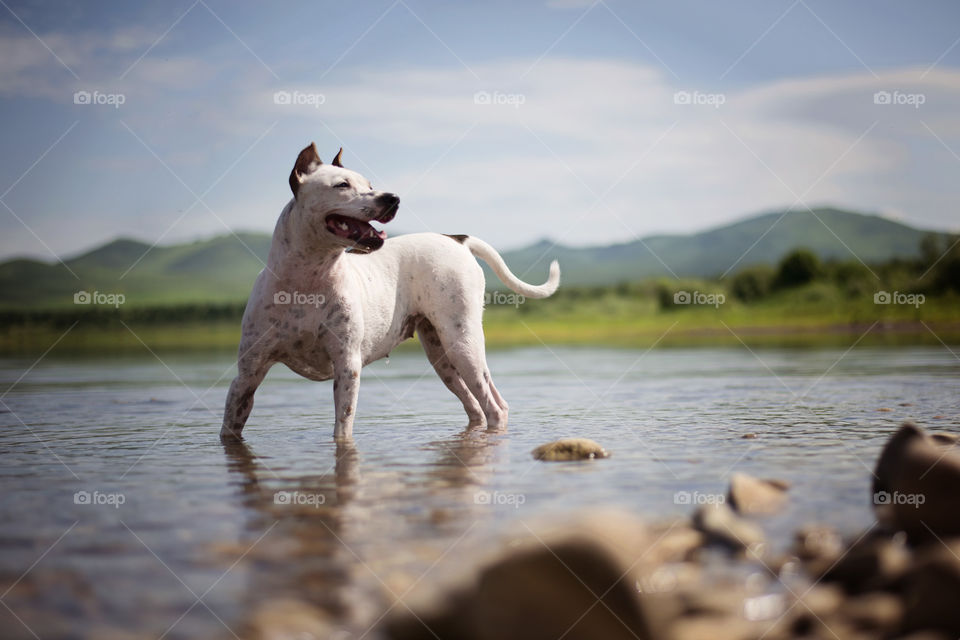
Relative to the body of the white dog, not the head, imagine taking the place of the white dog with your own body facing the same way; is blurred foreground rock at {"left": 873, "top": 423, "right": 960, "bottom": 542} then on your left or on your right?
on your left

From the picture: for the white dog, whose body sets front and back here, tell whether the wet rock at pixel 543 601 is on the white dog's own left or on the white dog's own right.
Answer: on the white dog's own left

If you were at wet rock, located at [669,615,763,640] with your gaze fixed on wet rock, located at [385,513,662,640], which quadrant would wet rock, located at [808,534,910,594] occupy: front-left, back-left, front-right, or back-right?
back-right

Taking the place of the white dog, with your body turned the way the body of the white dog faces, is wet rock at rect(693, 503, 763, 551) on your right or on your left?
on your left

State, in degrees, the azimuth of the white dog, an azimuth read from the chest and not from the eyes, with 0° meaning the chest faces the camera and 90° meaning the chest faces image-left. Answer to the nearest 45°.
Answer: approximately 45°

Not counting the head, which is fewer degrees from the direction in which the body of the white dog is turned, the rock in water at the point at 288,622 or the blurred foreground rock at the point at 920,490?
the rock in water

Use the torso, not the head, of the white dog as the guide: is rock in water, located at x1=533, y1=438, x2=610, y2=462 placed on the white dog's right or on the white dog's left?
on the white dog's left

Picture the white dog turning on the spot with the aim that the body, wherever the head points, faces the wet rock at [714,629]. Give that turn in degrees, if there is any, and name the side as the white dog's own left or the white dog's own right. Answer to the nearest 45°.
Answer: approximately 45° to the white dog's own left

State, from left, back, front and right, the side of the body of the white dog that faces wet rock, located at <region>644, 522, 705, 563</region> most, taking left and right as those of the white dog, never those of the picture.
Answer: left

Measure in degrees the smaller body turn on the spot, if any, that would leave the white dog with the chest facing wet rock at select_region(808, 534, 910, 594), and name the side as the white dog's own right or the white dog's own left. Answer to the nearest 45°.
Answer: approximately 90° to the white dog's own left
